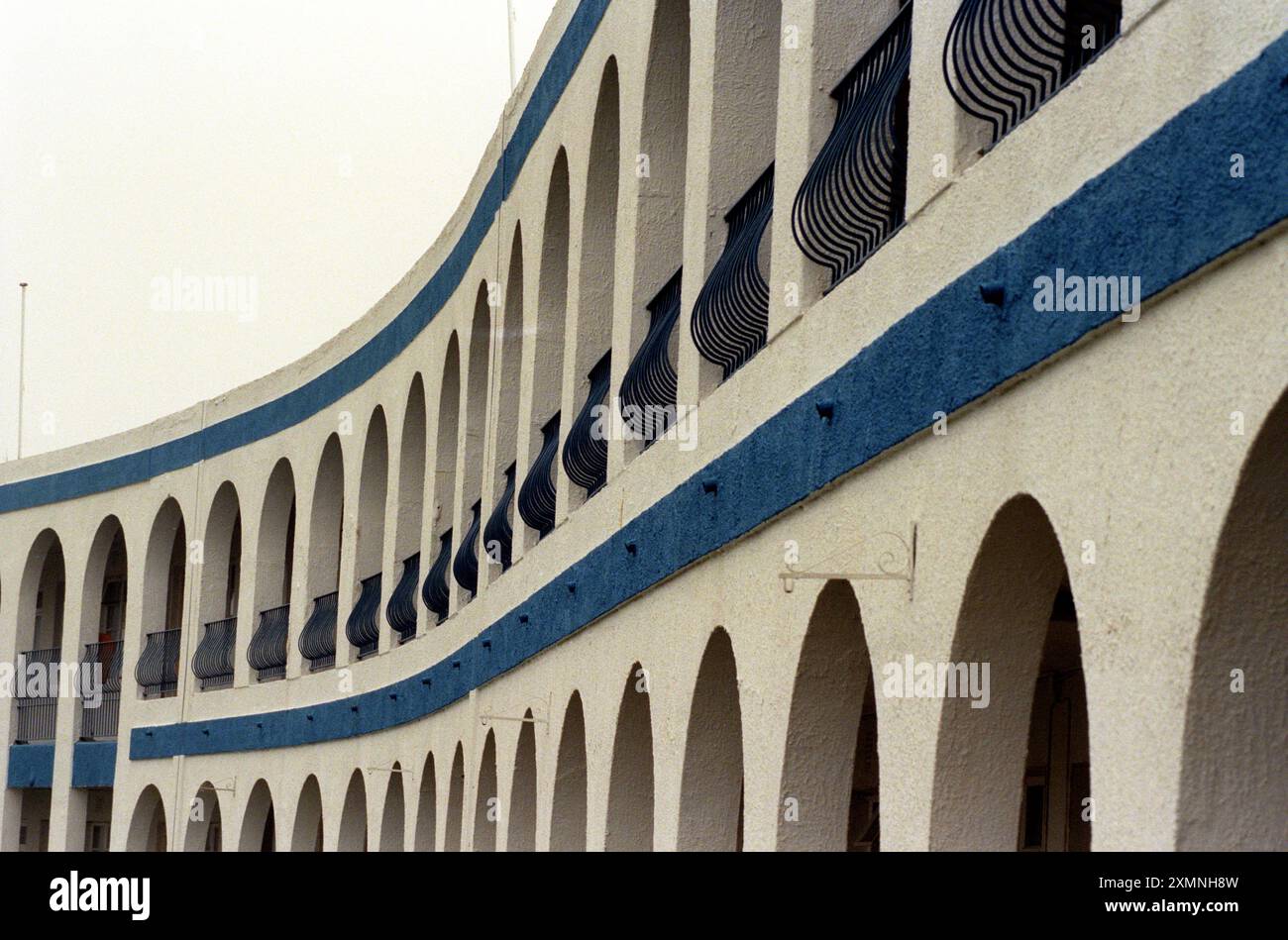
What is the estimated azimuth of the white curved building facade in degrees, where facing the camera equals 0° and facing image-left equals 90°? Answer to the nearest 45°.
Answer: approximately 45°
